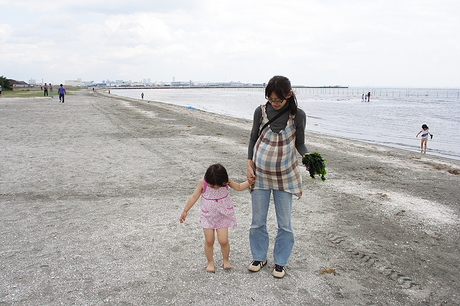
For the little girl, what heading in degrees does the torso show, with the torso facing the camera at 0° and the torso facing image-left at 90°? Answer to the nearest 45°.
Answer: approximately 0°

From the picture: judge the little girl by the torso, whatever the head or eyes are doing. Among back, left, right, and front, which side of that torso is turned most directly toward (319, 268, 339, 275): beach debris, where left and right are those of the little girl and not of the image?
left
